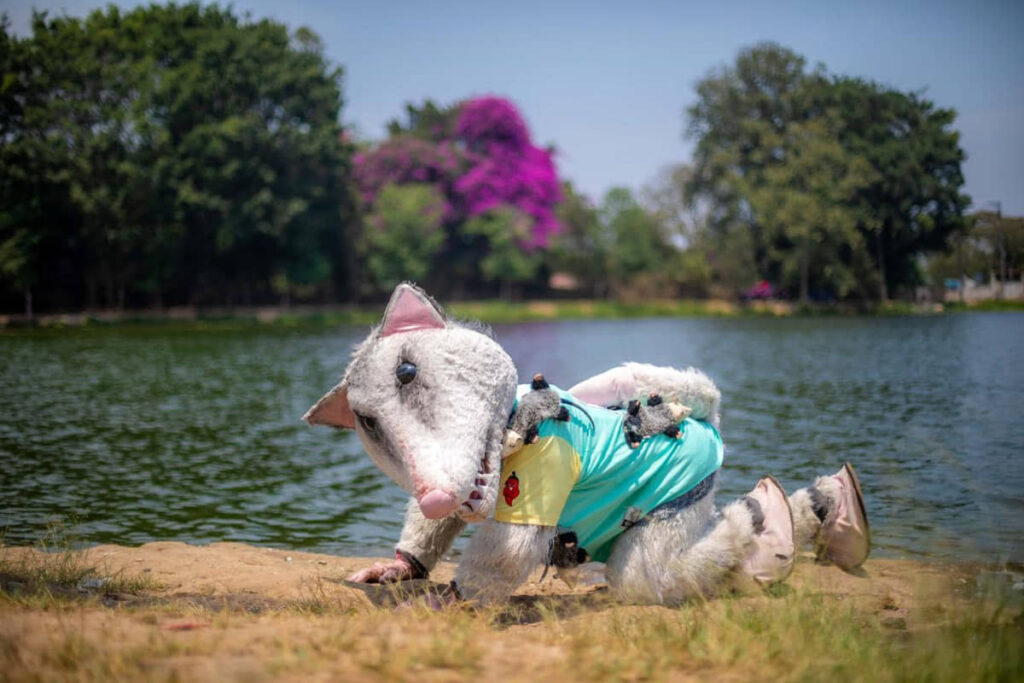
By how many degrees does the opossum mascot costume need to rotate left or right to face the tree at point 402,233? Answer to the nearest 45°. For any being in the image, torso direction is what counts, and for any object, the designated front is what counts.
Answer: approximately 135° to its right

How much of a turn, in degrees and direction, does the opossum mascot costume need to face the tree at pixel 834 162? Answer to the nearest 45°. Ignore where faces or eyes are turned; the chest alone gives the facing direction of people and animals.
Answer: approximately 135° to its right

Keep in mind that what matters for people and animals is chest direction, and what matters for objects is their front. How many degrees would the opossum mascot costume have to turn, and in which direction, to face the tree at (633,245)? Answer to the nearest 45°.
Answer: approximately 135° to its right

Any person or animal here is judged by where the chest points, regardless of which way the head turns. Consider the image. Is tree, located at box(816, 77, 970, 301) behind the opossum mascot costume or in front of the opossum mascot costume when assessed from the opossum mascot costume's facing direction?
behind

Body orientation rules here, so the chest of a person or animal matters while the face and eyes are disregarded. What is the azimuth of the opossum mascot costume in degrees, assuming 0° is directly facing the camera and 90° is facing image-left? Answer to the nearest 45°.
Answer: approximately 45°

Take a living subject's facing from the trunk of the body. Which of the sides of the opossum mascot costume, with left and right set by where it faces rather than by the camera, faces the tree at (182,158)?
right

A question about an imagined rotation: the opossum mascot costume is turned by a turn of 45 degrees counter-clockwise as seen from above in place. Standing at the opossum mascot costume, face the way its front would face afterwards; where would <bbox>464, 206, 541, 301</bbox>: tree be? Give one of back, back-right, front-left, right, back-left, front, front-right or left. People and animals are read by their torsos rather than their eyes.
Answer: back

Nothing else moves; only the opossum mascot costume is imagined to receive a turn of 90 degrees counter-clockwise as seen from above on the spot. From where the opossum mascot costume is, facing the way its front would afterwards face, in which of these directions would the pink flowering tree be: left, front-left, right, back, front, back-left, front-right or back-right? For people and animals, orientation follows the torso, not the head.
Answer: back-left

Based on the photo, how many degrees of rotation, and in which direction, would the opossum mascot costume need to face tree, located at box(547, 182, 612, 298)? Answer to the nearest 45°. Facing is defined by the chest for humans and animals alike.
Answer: approximately 135° to its right
